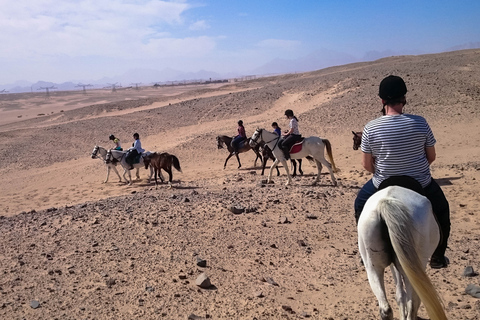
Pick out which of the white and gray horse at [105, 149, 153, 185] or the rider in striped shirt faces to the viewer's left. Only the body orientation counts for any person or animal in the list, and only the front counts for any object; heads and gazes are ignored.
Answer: the white and gray horse

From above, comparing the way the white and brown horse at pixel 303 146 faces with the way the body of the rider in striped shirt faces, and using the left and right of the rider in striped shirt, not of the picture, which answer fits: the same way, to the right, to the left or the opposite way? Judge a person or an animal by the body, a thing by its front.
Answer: to the left

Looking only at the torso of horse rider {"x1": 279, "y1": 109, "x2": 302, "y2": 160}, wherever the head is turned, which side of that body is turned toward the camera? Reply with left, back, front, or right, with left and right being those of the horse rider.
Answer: left

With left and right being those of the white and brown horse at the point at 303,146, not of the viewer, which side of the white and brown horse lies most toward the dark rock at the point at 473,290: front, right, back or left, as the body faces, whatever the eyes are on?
left

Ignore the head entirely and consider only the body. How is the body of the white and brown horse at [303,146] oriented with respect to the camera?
to the viewer's left

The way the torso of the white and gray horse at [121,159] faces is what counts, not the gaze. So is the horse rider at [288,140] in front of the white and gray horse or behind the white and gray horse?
behind

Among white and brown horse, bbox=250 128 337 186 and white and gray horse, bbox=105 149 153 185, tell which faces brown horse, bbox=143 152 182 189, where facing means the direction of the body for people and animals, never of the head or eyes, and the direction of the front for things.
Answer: white and brown horse, bbox=250 128 337 186

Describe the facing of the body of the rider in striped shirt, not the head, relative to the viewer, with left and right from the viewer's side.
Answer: facing away from the viewer

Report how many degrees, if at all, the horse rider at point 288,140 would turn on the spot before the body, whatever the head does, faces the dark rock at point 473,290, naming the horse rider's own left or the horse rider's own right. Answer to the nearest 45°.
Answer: approximately 90° to the horse rider's own left

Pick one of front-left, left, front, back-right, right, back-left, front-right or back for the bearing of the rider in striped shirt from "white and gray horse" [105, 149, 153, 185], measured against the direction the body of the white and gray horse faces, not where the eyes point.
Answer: left

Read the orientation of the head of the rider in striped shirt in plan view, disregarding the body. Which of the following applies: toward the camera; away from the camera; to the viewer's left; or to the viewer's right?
away from the camera

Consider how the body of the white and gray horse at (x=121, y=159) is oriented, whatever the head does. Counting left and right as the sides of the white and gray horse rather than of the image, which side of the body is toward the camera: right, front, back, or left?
left

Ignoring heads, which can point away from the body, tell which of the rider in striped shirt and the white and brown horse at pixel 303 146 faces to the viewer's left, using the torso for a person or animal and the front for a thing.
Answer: the white and brown horse

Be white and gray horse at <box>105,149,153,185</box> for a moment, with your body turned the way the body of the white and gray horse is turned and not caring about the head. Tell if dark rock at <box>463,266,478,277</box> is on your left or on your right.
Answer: on your left
